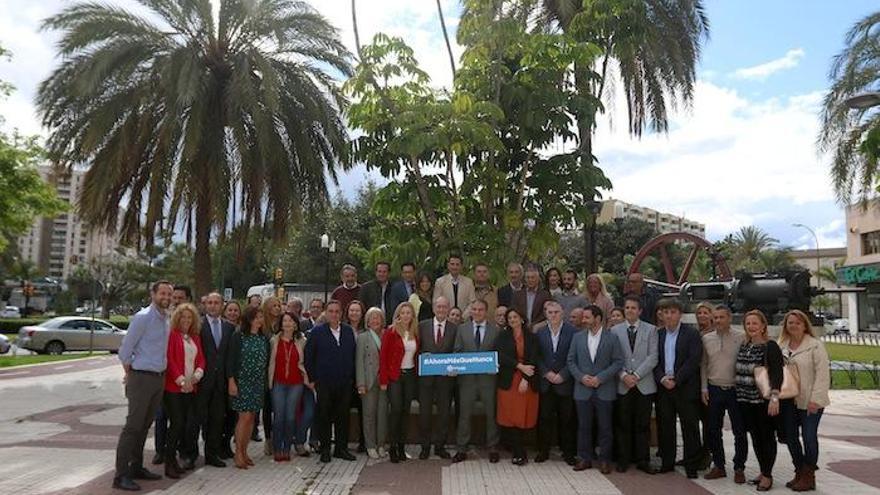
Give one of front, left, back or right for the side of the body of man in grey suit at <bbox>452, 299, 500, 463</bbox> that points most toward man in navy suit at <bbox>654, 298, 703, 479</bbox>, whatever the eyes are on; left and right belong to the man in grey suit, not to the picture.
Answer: left

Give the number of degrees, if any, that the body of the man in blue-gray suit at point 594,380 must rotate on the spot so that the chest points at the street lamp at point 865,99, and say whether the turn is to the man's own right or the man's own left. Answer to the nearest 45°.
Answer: approximately 135° to the man's own left

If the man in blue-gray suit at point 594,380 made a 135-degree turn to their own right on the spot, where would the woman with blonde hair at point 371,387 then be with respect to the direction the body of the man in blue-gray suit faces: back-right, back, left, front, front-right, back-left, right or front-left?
front-left

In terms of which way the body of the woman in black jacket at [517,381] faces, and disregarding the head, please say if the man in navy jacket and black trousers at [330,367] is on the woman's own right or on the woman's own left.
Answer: on the woman's own right

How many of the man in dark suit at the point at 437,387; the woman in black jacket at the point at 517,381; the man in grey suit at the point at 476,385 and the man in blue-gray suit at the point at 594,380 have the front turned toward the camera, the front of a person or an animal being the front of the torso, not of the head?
4

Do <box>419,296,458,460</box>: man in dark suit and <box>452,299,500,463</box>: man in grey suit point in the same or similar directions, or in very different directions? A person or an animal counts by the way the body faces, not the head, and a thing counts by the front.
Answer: same or similar directions

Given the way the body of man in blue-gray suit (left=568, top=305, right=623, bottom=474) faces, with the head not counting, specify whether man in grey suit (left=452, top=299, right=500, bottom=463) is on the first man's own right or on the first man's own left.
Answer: on the first man's own right

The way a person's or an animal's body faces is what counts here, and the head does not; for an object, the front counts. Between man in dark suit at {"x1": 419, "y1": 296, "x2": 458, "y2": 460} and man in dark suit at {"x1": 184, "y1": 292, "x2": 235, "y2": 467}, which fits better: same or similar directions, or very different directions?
same or similar directions

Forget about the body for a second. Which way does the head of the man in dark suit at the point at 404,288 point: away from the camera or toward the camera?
toward the camera

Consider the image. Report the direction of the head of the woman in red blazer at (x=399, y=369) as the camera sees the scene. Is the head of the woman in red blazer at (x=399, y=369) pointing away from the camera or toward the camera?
toward the camera

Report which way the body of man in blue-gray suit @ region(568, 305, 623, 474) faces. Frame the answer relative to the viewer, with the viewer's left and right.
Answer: facing the viewer

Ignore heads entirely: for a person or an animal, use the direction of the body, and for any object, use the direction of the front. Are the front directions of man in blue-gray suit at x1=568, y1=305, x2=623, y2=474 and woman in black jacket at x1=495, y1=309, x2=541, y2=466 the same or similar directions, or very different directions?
same or similar directions

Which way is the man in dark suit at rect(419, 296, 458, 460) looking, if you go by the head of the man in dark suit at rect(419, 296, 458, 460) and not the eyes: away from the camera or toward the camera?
toward the camera
